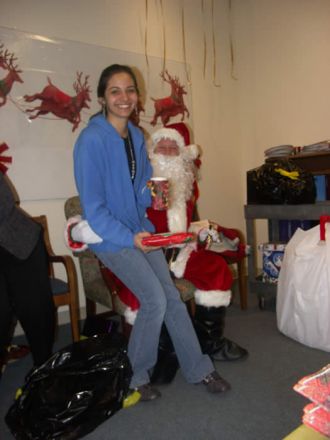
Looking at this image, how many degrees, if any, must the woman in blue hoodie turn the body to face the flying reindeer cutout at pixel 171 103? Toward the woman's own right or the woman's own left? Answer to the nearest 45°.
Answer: approximately 135° to the woman's own left

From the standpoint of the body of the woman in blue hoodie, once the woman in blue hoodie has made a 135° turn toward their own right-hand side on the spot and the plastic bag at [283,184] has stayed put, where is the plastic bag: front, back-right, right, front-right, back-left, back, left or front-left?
back-right

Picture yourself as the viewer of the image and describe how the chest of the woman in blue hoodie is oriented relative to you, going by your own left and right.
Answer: facing the viewer and to the right of the viewer

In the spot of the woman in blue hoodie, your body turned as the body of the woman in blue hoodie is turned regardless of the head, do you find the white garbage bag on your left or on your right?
on your left
